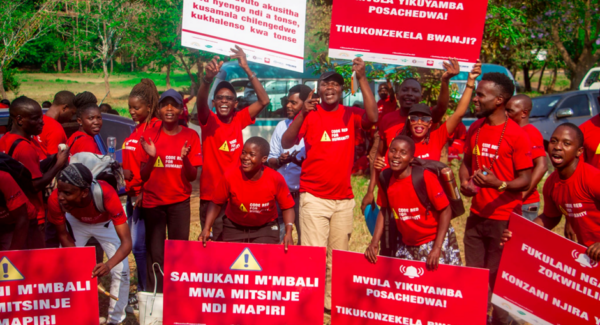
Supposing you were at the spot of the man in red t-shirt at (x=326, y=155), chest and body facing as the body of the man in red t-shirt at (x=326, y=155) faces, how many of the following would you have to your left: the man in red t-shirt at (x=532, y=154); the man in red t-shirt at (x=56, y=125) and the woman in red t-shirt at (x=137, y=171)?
1

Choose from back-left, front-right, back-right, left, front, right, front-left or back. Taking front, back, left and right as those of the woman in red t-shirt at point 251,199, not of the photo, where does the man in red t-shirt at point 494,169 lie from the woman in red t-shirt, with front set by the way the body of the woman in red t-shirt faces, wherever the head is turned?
left

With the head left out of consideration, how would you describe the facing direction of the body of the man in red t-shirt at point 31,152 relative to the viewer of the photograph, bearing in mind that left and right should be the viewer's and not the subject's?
facing to the right of the viewer

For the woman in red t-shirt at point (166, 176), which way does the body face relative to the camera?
toward the camera

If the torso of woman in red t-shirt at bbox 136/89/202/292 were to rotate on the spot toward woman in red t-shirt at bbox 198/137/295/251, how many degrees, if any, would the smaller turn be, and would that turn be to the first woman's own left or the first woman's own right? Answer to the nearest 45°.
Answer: approximately 45° to the first woman's own left

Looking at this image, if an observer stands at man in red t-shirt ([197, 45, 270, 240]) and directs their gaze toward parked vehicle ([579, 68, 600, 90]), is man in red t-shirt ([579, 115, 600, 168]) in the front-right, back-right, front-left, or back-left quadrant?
front-right

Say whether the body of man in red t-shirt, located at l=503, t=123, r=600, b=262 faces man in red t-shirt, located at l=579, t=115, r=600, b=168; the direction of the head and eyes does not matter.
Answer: no

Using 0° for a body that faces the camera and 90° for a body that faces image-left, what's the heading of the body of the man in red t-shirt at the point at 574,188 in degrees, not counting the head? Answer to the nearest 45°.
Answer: approximately 45°

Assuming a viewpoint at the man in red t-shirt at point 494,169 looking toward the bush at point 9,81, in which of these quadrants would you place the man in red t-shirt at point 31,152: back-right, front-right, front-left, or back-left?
front-left

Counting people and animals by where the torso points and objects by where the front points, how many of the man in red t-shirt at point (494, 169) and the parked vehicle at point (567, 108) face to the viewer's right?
0

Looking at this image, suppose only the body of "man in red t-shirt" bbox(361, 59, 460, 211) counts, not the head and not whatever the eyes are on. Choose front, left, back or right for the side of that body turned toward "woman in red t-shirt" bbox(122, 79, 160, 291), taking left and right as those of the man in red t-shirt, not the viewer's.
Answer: right

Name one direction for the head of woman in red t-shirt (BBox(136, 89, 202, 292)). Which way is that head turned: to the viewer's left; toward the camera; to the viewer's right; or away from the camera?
toward the camera

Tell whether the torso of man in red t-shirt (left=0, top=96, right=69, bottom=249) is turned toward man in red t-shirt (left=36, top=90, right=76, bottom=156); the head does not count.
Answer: no

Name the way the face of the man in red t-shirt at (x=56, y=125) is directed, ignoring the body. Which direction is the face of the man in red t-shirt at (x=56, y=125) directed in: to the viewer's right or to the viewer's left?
to the viewer's right

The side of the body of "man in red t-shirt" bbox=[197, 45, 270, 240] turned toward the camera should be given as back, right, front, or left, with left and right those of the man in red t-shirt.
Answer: front

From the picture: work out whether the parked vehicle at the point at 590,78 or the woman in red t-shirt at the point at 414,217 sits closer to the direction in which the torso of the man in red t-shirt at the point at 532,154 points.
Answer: the woman in red t-shirt

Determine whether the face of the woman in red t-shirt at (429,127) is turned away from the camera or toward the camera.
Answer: toward the camera
